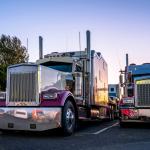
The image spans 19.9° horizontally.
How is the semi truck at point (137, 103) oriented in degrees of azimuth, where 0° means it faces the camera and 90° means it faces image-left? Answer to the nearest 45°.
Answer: approximately 0°

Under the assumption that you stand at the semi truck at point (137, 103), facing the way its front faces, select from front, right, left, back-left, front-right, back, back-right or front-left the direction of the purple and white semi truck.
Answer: front-right

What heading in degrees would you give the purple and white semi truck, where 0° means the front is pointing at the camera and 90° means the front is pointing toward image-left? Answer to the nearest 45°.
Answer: approximately 45°

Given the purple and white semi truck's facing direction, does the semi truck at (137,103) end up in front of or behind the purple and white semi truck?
behind
